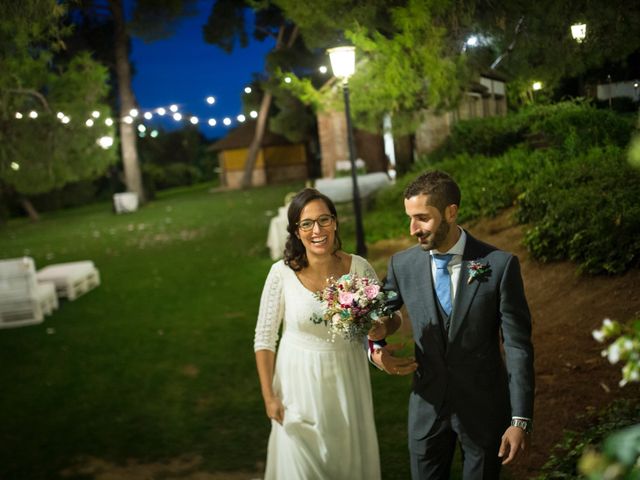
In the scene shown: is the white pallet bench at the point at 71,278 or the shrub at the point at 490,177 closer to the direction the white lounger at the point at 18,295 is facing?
the white pallet bench

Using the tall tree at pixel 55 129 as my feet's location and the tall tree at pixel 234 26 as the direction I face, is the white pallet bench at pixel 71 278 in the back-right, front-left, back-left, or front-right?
back-right

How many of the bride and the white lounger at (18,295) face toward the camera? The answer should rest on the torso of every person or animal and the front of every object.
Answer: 1

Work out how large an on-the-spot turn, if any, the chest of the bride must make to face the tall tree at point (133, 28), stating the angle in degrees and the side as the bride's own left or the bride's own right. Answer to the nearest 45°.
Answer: approximately 180°

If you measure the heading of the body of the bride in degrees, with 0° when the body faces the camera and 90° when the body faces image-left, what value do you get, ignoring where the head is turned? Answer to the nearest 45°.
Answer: approximately 0°

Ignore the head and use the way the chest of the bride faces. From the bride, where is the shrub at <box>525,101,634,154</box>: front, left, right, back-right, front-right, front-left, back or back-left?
back-left

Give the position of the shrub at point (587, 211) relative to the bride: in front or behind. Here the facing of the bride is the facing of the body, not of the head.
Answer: behind

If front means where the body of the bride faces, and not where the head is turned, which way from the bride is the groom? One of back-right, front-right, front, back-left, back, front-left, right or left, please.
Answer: front-left

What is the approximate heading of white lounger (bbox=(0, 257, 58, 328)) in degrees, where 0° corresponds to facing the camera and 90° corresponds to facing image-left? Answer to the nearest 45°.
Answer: approximately 225°
